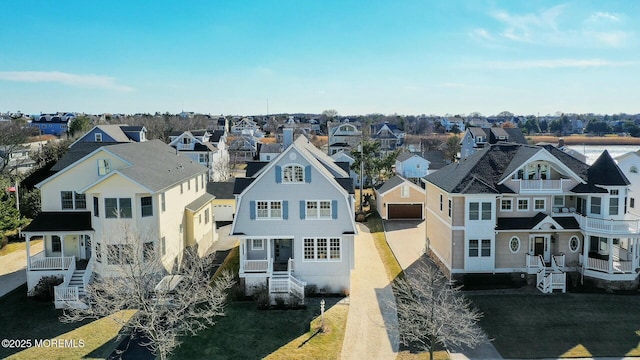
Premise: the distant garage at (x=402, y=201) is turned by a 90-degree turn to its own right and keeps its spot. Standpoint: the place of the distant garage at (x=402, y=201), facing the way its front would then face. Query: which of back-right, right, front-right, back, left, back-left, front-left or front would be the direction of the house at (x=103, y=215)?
front-left

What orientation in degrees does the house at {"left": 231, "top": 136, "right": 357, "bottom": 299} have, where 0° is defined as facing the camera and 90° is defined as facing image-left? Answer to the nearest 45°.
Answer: approximately 0°

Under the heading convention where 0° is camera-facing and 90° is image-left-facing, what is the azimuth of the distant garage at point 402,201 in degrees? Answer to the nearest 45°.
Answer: approximately 0°

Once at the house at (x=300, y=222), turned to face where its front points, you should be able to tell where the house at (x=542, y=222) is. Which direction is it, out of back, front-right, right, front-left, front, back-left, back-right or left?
left

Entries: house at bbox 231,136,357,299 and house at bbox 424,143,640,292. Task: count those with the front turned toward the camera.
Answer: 2

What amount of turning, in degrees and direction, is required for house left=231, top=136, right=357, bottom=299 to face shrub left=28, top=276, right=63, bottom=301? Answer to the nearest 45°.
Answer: approximately 90° to its right

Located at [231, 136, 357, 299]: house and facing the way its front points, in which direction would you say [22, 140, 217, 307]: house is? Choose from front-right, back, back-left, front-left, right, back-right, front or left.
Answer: right

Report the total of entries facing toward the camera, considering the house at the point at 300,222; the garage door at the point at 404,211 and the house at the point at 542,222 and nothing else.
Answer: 3

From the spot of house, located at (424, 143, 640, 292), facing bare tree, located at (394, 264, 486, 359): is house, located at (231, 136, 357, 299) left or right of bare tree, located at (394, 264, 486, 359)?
right

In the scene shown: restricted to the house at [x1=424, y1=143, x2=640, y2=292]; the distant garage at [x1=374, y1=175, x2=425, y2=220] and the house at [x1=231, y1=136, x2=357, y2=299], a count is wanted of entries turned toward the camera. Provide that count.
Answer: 3

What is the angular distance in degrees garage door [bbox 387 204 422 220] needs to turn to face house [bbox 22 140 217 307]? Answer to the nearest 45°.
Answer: approximately 45° to its right

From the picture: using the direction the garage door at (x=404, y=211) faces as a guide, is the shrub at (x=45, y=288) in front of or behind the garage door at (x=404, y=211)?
in front
